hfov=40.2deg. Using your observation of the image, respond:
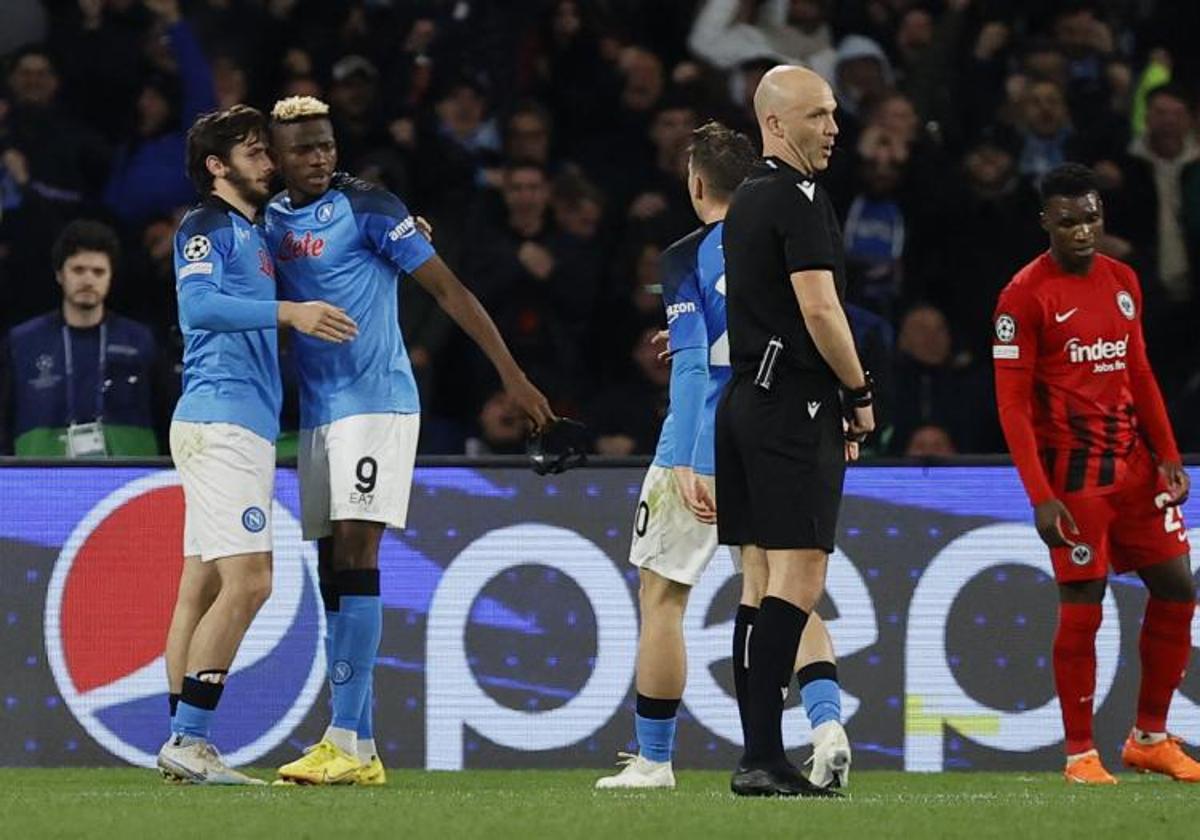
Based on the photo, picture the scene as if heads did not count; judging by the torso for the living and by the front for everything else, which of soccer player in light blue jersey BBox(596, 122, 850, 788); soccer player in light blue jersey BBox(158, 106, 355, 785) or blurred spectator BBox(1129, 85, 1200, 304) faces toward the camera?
the blurred spectator

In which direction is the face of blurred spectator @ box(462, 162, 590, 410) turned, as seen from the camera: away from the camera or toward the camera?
toward the camera

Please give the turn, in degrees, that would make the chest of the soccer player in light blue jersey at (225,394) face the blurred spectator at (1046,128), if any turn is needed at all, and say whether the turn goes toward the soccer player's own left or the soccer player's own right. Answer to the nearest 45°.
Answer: approximately 45° to the soccer player's own left

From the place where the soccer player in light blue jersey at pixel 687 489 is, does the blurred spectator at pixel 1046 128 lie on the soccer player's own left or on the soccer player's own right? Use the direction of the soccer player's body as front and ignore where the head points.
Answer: on the soccer player's own right

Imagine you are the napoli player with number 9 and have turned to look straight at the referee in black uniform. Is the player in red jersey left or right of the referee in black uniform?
left

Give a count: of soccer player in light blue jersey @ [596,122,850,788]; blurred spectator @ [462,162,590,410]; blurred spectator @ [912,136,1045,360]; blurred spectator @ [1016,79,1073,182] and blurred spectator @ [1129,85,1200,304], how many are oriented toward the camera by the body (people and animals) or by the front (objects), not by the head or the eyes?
4

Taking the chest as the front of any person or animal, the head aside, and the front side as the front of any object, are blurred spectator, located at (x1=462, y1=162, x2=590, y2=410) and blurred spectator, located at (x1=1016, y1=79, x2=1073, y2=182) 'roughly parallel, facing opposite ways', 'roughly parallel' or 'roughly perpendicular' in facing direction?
roughly parallel

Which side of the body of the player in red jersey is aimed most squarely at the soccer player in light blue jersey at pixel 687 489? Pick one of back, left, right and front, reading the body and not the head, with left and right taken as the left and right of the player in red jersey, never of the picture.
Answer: right

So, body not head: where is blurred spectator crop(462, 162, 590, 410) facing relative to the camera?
toward the camera

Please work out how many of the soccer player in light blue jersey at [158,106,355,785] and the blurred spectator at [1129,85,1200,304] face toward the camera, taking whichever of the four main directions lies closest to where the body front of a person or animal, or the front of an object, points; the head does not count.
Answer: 1

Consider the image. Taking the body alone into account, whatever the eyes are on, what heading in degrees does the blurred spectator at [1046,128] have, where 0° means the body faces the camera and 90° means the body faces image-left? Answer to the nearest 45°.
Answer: approximately 0°

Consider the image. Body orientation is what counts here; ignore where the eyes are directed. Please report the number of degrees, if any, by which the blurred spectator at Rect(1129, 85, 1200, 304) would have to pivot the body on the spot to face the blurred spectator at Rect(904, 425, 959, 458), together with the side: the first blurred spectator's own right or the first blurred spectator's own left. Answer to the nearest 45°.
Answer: approximately 45° to the first blurred spectator's own right

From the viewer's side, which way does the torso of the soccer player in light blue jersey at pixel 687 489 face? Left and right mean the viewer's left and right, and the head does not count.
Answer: facing away from the viewer and to the left of the viewer

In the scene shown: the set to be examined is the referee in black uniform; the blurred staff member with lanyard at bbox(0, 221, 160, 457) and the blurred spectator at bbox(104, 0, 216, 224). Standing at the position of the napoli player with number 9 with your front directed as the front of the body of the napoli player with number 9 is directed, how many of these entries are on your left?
1

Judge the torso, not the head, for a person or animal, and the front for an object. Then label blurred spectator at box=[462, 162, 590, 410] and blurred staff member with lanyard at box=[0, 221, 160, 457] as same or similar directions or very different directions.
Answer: same or similar directions

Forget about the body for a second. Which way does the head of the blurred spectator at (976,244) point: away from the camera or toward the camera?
toward the camera

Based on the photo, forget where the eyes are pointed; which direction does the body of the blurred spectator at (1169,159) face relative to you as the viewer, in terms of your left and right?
facing the viewer

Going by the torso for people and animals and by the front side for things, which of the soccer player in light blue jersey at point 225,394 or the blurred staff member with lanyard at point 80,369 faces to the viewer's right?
the soccer player in light blue jersey

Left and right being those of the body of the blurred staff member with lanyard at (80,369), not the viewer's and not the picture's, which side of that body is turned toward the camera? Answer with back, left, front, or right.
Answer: front
